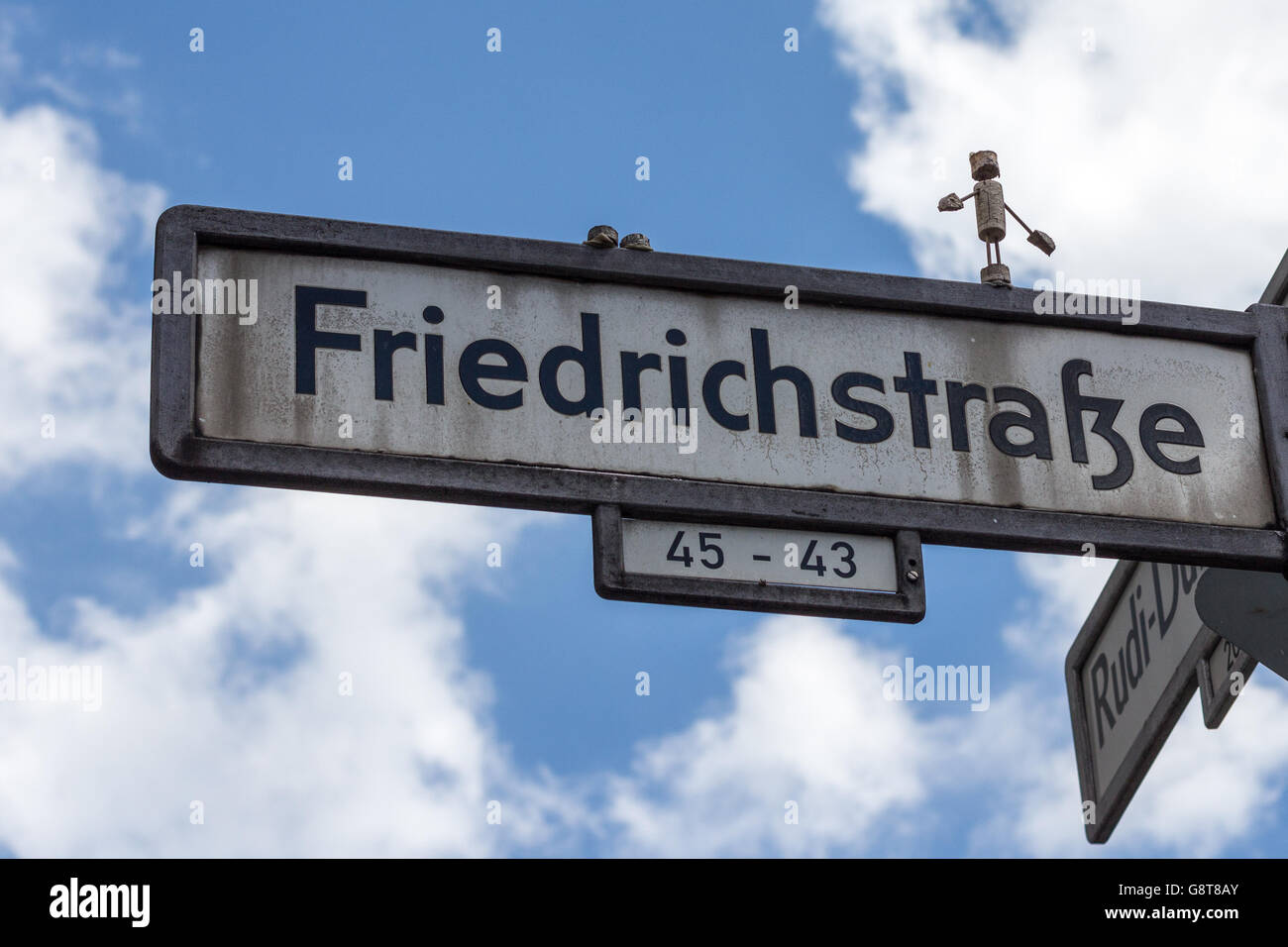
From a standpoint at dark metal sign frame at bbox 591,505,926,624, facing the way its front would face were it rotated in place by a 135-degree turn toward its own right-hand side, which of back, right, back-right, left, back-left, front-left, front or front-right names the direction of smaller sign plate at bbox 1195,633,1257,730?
right

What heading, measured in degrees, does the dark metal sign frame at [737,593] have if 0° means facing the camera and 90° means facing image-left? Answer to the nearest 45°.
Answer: approximately 0°

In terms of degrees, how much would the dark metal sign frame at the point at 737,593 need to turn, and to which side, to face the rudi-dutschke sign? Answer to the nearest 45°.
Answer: approximately 135° to its left

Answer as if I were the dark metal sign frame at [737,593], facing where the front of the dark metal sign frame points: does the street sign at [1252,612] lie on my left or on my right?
on my left
